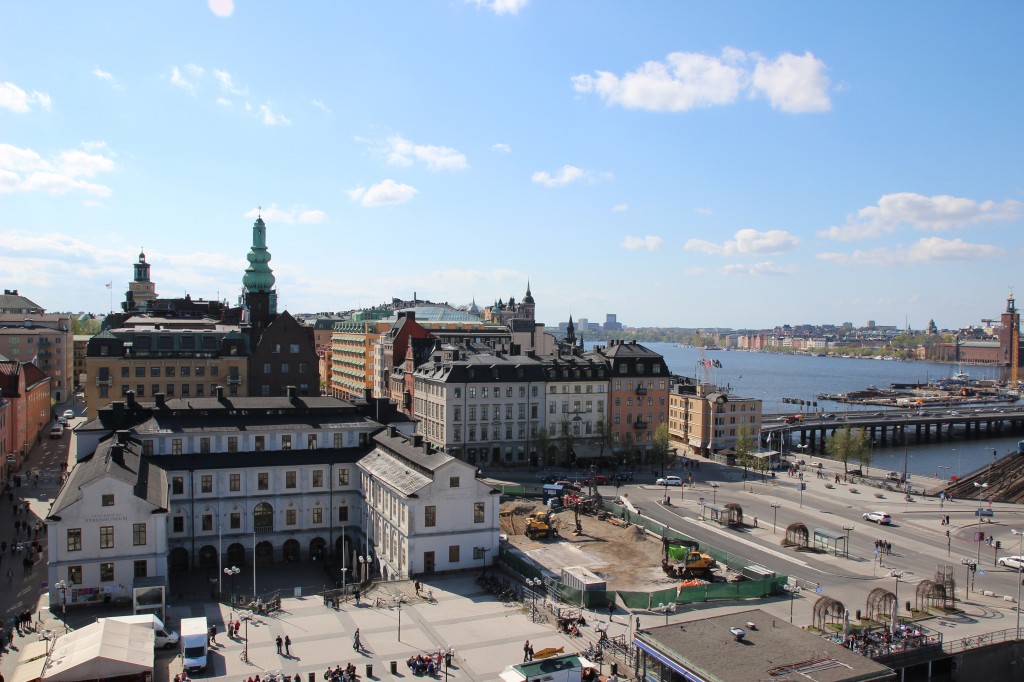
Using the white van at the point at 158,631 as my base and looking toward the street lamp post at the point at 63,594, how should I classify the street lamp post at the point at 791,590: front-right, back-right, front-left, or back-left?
back-right

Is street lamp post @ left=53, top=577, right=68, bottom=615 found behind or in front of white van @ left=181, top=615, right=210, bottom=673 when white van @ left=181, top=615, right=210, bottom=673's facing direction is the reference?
behind

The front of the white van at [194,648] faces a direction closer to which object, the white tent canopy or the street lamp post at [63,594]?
the white tent canopy

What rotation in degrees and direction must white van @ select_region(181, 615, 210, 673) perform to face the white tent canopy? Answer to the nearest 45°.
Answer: approximately 90° to its right

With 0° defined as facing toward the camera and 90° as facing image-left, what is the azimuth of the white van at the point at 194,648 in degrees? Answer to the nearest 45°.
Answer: approximately 0°

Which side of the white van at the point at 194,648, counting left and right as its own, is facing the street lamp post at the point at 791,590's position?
left
